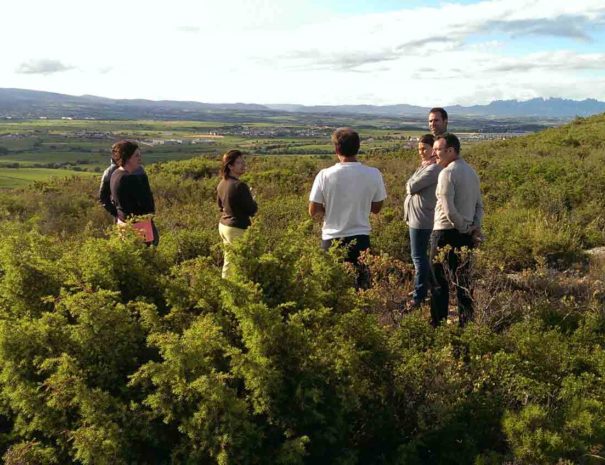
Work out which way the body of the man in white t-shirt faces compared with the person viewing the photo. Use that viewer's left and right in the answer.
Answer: facing away from the viewer

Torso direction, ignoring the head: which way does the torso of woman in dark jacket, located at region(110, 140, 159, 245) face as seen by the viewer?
to the viewer's right

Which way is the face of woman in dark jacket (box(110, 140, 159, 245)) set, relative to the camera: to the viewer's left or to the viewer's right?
to the viewer's right

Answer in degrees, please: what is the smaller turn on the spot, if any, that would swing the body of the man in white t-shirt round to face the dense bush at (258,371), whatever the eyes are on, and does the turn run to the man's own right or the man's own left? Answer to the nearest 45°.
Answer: approximately 180°

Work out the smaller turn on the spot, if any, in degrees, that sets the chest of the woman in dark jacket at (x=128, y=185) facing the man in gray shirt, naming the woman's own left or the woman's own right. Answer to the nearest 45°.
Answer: approximately 45° to the woman's own right

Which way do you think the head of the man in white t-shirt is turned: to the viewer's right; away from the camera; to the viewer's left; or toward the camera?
away from the camera

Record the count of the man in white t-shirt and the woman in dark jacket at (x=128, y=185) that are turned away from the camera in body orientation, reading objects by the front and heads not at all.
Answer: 1

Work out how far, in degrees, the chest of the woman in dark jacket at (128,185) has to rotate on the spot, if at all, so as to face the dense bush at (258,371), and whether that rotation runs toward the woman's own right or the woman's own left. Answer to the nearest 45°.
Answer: approximately 90° to the woman's own right

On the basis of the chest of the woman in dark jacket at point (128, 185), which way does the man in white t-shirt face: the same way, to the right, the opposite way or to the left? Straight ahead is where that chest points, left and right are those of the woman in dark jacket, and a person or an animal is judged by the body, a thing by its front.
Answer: to the left
